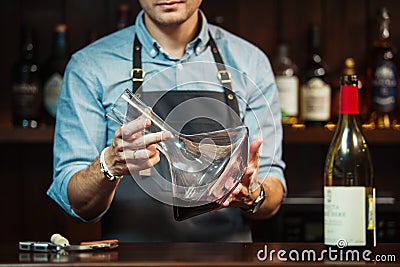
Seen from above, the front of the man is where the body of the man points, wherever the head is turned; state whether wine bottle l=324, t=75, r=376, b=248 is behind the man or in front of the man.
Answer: in front

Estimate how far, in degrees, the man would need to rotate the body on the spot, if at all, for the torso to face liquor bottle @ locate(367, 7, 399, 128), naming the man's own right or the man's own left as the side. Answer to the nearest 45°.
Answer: approximately 135° to the man's own left

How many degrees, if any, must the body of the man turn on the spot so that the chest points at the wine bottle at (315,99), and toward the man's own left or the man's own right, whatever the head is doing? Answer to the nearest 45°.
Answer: approximately 135° to the man's own left

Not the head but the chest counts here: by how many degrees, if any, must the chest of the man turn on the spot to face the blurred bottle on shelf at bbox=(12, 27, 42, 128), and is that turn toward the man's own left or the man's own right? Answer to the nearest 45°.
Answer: approximately 135° to the man's own right

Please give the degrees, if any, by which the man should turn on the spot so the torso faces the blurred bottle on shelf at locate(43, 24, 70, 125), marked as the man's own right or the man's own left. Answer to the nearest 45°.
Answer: approximately 135° to the man's own right

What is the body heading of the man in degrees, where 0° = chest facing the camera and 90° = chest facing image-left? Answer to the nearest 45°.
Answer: approximately 0°

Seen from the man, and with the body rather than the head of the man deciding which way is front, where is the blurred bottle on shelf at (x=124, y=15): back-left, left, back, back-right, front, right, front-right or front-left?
back
